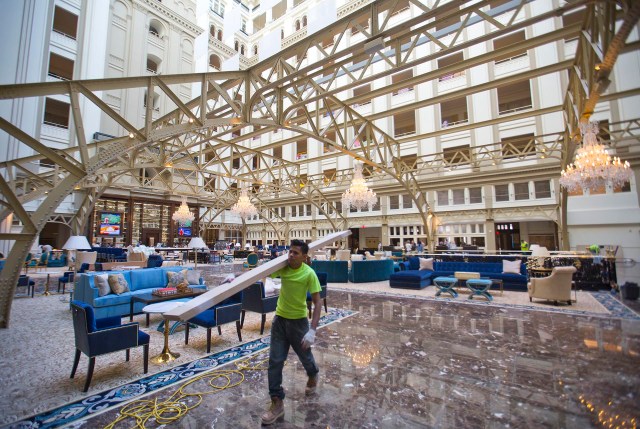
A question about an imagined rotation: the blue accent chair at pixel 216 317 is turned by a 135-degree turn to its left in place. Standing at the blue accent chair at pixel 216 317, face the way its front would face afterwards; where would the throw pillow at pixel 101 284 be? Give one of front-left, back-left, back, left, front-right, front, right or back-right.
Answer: back-left

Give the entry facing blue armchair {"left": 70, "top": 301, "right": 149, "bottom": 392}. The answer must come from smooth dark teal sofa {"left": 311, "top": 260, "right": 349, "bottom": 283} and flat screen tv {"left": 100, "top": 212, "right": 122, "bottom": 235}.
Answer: the flat screen tv

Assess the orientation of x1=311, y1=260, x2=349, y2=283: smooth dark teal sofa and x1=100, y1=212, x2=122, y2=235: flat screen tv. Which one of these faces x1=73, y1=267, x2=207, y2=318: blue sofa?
the flat screen tv

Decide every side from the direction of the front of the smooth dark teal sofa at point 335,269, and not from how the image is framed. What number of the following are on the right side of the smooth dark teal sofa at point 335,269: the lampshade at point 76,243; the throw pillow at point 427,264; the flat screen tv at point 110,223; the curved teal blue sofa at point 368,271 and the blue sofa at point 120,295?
2

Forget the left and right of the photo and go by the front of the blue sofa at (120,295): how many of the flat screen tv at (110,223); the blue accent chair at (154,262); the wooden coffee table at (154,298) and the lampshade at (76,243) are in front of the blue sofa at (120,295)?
1

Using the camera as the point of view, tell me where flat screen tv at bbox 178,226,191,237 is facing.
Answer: facing the viewer

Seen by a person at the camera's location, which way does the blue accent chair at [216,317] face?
facing the viewer and to the left of the viewer

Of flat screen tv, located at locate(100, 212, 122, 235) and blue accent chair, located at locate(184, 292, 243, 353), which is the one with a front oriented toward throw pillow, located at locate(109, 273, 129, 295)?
the flat screen tv

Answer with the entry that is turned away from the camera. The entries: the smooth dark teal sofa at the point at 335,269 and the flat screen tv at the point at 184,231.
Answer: the smooth dark teal sofa

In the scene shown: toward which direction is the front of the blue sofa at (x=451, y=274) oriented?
toward the camera

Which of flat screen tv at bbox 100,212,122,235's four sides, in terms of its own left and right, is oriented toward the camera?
front

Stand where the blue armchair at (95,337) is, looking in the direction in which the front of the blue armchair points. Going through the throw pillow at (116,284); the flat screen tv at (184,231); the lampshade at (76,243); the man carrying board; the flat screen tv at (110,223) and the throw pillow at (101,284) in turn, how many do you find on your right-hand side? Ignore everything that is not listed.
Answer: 1

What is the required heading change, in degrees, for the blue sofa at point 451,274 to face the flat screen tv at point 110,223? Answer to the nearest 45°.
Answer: approximately 90° to its right

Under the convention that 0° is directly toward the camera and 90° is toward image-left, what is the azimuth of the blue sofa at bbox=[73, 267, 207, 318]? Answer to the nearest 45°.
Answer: approximately 315°

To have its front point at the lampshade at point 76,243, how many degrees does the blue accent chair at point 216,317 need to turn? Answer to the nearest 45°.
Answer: approximately 90° to its right
